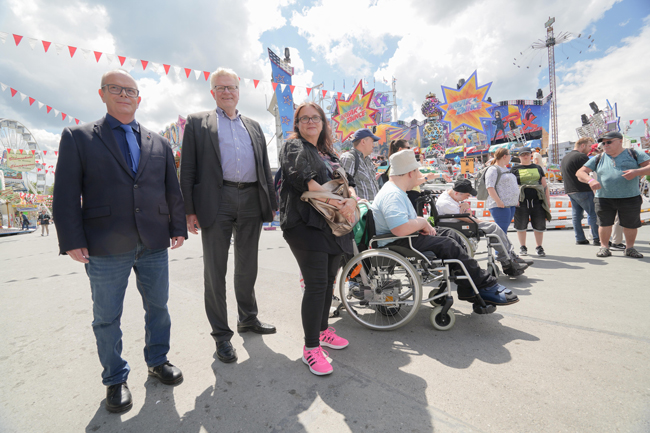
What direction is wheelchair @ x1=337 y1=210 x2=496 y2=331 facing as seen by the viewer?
to the viewer's right

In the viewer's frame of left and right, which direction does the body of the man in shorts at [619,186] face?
facing the viewer

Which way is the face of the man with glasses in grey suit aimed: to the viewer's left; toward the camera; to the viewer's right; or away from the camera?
toward the camera

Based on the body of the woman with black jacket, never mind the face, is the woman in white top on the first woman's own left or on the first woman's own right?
on the first woman's own left

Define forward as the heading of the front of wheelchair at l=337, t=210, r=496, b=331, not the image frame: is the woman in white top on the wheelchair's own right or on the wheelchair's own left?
on the wheelchair's own left

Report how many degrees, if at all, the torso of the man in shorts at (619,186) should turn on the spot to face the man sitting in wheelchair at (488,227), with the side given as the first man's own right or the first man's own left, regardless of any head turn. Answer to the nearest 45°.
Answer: approximately 45° to the first man's own right

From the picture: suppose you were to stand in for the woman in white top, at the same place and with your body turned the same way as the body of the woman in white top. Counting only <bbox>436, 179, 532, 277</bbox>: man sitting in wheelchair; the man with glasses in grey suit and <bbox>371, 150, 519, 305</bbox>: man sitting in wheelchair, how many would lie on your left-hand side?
0

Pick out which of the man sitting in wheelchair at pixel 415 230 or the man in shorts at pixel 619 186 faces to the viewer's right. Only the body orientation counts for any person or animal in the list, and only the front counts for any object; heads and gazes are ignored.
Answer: the man sitting in wheelchair

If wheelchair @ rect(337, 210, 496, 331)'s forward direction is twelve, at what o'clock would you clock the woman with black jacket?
The woman with black jacket is roughly at 4 o'clock from the wheelchair.

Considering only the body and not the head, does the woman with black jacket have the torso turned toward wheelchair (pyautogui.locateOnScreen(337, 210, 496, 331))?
no

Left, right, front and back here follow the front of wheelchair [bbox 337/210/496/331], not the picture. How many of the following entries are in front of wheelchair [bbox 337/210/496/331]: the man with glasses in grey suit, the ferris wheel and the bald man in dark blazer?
0

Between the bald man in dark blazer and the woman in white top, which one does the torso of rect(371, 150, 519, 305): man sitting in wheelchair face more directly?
the woman in white top

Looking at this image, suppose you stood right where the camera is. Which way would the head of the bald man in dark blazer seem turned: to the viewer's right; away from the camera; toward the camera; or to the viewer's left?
toward the camera

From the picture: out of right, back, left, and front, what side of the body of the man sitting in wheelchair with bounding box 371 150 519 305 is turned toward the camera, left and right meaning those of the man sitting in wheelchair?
right

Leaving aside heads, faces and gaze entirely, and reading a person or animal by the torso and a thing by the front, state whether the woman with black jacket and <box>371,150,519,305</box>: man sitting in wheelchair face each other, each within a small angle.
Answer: no

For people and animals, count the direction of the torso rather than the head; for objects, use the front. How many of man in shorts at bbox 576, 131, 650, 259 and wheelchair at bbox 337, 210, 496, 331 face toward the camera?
1

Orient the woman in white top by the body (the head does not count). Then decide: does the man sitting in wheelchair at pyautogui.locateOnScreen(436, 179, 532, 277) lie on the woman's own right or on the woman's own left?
on the woman's own right
